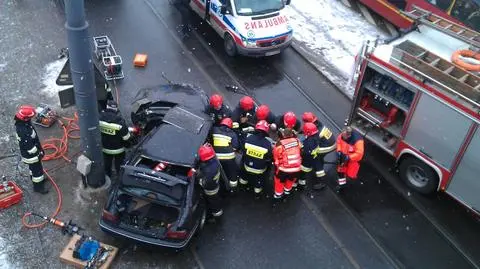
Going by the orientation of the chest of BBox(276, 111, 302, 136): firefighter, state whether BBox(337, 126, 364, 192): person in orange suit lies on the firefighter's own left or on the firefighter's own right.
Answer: on the firefighter's own left

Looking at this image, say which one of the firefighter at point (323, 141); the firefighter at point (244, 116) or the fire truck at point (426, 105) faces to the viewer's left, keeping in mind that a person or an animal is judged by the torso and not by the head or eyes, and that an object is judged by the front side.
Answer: the firefighter at point (323, 141)

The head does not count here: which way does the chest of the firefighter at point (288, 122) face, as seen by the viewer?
toward the camera

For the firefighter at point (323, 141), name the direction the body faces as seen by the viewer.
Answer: to the viewer's left

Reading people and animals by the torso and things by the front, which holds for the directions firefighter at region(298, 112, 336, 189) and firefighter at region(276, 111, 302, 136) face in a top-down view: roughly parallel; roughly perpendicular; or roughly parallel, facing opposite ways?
roughly perpendicular

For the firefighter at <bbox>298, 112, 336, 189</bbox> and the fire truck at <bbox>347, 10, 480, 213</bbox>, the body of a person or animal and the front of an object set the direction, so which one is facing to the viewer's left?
the firefighter

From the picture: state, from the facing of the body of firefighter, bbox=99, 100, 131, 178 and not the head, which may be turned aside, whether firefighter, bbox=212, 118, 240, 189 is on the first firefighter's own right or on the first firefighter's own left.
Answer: on the first firefighter's own right

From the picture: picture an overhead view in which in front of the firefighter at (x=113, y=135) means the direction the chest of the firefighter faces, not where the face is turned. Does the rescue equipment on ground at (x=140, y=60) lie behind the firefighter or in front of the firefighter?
in front

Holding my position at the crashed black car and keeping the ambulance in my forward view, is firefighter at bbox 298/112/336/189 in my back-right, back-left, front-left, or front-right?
front-right

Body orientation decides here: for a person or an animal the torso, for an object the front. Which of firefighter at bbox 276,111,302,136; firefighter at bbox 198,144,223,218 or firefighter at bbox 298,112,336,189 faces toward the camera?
firefighter at bbox 276,111,302,136

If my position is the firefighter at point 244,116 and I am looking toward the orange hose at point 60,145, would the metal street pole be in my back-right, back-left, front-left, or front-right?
front-left

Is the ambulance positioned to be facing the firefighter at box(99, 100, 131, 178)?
no

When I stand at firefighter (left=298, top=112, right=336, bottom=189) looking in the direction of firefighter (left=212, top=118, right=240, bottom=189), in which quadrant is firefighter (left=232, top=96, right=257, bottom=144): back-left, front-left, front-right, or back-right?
front-right

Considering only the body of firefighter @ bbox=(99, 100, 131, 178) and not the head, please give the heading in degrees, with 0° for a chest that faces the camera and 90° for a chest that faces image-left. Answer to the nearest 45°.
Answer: approximately 225°
